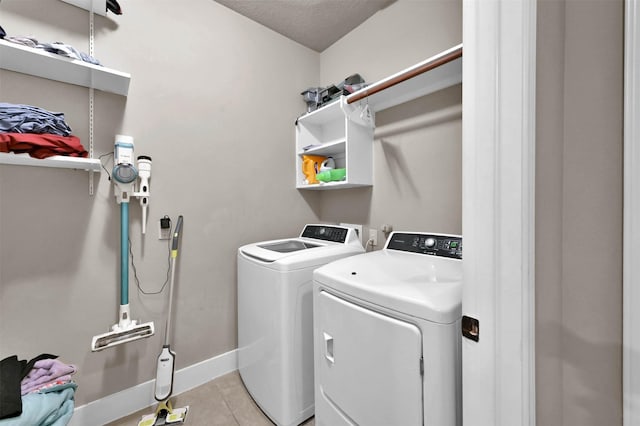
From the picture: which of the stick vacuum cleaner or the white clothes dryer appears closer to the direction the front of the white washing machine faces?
the stick vacuum cleaner

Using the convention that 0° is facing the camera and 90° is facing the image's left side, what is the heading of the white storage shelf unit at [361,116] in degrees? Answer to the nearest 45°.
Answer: approximately 45°

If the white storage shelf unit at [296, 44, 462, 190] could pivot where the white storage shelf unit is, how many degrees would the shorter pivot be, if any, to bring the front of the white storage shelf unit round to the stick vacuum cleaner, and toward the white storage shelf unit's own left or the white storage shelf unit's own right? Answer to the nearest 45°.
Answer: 0° — it already faces it

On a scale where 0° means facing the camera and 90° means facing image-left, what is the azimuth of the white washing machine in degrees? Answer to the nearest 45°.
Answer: approximately 45°

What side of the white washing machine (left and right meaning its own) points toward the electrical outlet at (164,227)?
right

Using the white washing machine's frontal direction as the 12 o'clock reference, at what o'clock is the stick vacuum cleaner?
The stick vacuum cleaner is roughly at 2 o'clock from the white washing machine.

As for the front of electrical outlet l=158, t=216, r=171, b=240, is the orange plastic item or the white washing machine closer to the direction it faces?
the white washing machine

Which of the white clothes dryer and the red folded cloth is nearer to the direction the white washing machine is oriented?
the red folded cloth

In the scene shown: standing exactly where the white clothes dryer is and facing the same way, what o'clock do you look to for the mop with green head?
The mop with green head is roughly at 2 o'clock from the white clothes dryer.
